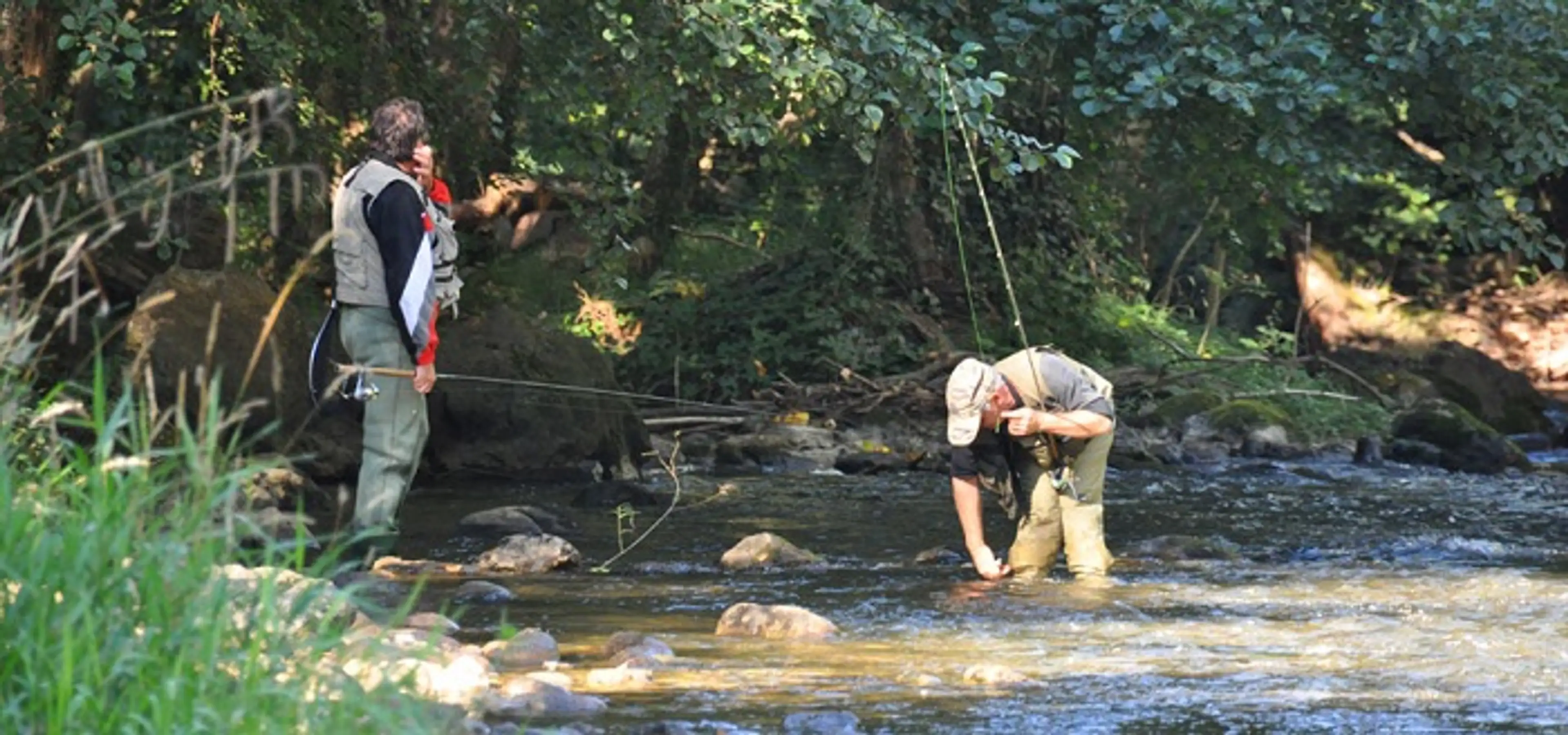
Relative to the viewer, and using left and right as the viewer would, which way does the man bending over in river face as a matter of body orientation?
facing the viewer and to the left of the viewer

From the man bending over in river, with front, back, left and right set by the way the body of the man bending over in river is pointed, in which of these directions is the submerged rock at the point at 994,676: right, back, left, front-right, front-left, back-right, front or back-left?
front-left

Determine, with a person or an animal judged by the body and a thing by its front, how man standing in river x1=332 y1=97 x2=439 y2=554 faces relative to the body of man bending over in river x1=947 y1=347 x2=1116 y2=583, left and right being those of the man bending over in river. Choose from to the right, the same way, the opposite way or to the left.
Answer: the opposite way

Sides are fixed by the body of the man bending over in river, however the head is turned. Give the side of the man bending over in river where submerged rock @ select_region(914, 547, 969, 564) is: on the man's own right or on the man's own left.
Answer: on the man's own right

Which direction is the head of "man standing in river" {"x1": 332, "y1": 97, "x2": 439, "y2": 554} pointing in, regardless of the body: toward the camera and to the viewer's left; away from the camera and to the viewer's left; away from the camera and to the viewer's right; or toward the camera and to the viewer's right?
away from the camera and to the viewer's right

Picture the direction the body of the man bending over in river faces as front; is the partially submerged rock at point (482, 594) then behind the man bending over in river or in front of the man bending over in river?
in front

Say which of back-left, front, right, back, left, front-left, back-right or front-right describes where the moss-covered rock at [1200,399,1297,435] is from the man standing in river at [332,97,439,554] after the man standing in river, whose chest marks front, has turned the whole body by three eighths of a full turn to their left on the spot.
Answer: back-right

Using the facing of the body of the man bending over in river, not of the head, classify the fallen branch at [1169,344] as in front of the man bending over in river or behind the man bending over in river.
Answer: behind

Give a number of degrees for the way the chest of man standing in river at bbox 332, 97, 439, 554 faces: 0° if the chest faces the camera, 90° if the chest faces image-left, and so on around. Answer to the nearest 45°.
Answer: approximately 225°

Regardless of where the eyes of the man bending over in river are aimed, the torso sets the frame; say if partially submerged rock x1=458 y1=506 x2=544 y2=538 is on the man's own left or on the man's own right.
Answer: on the man's own right

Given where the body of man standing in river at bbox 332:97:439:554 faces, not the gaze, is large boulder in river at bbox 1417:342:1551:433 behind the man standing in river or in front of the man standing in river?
in front

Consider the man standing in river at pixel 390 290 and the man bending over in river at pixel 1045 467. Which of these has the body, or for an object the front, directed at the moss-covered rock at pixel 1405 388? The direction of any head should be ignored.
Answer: the man standing in river

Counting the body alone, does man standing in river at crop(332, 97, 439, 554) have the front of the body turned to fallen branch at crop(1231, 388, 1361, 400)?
yes

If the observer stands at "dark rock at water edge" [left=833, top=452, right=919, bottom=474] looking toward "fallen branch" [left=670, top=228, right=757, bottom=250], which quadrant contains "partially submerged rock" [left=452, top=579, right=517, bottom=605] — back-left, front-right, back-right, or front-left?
back-left

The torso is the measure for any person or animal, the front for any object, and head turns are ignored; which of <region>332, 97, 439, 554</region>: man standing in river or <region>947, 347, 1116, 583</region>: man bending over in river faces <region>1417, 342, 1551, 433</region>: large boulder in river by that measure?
the man standing in river
